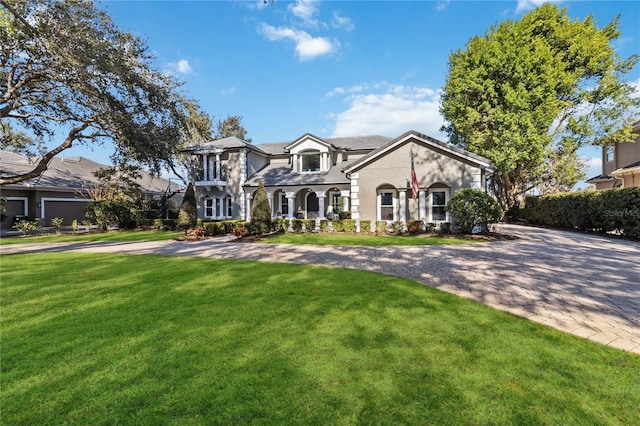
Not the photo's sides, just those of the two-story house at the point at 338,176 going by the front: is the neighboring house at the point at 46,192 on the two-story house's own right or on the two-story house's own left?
on the two-story house's own right

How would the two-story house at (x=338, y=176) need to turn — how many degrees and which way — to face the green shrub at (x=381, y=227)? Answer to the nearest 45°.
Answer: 0° — it already faces it

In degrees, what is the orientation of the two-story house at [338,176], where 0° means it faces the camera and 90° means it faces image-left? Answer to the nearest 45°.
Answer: approximately 0°

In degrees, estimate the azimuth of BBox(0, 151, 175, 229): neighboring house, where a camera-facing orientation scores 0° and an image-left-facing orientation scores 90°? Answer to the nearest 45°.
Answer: approximately 0°

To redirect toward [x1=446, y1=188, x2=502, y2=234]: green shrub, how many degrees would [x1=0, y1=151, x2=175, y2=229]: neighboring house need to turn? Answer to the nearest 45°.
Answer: approximately 45° to its left

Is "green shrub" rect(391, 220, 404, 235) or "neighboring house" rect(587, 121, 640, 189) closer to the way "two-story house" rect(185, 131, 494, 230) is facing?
the green shrub

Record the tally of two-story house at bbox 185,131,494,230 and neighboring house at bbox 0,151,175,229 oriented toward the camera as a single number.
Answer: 2

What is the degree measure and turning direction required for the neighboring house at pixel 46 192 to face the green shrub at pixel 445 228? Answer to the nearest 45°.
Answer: approximately 45° to its left

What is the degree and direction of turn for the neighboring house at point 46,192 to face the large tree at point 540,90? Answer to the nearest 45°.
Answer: approximately 45° to its left
